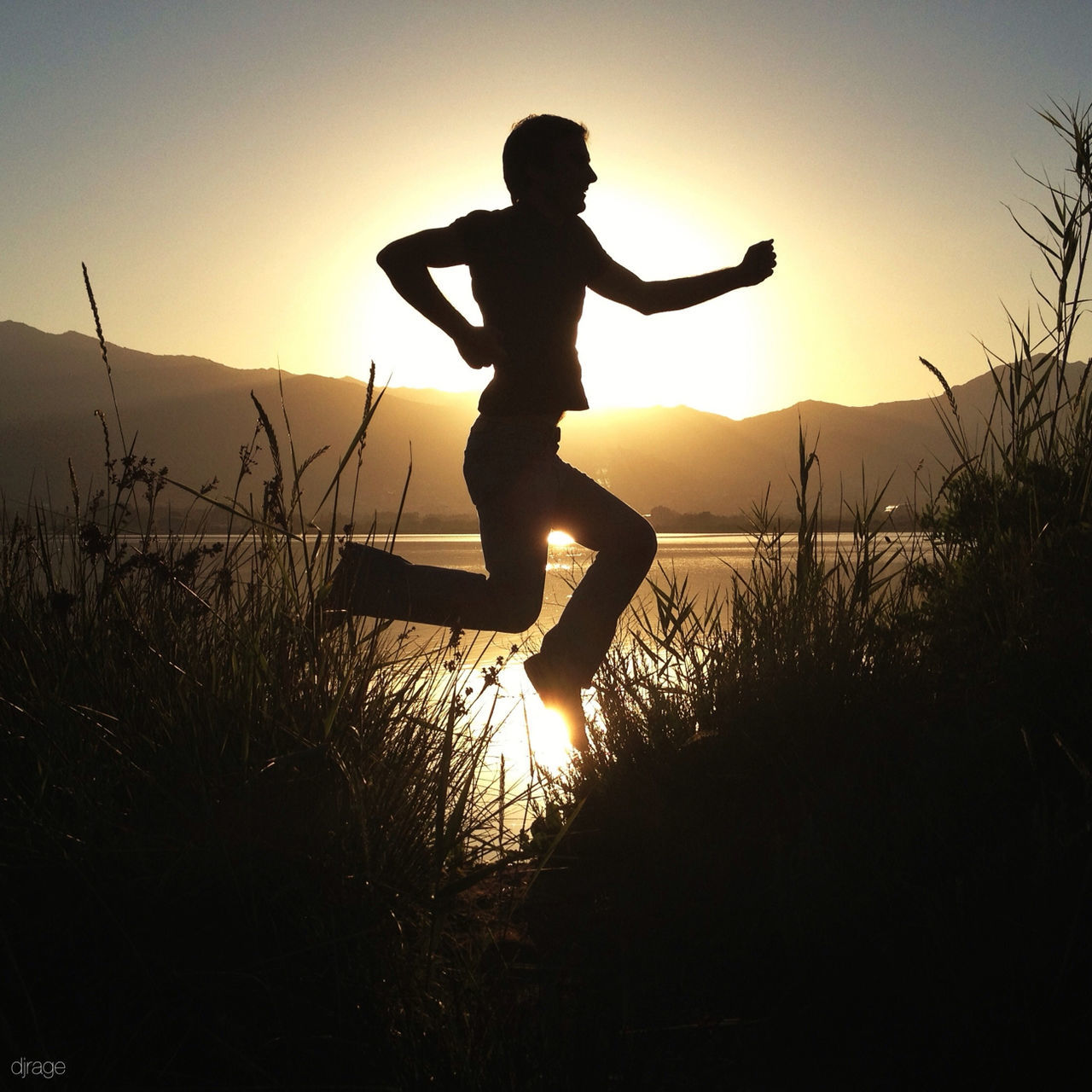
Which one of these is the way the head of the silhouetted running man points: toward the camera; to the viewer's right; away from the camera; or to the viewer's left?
to the viewer's right

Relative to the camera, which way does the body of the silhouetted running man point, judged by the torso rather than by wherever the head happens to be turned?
to the viewer's right
